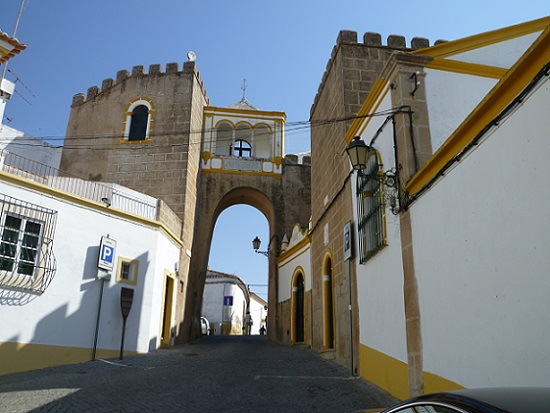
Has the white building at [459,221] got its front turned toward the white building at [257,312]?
no

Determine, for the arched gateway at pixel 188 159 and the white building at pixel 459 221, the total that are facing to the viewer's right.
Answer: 0

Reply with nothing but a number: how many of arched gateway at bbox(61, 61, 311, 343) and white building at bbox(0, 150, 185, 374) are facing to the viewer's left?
0

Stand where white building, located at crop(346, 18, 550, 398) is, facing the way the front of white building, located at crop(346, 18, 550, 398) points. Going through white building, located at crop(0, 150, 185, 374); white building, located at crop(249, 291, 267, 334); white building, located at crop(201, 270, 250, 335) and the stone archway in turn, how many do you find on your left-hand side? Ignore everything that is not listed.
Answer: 0

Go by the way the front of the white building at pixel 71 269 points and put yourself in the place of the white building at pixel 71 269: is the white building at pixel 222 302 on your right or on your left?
on your left

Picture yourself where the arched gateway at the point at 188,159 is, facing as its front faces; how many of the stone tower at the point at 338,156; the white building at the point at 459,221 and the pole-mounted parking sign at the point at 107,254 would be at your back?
0

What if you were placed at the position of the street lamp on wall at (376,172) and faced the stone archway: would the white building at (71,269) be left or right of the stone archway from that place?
left

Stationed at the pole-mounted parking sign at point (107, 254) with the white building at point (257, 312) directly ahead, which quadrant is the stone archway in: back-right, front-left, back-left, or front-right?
front-right

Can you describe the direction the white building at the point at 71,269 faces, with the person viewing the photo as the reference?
facing the viewer and to the right of the viewer

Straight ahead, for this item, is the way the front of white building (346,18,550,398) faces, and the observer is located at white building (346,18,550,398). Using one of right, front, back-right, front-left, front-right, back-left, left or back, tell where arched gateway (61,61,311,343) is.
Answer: right

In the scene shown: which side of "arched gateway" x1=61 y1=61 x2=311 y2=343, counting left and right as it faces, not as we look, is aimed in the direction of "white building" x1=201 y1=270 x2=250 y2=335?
back

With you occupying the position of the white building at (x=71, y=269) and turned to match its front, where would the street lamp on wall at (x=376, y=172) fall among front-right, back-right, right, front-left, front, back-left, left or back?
front

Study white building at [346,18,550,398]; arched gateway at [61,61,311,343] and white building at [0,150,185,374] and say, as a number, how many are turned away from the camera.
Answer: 0

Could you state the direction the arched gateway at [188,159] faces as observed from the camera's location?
facing the viewer

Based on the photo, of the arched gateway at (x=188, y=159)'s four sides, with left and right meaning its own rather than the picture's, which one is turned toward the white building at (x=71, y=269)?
front

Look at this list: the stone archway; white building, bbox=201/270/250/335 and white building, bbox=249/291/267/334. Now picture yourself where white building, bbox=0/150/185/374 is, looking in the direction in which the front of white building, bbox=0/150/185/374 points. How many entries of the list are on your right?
0

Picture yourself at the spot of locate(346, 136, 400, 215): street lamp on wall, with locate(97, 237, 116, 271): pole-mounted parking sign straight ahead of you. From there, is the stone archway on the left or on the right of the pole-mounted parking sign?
right

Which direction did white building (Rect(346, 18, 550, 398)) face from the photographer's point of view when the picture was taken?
facing the viewer and to the left of the viewer

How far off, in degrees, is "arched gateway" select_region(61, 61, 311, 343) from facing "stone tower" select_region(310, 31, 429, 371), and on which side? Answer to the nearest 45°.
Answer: approximately 45° to its left
